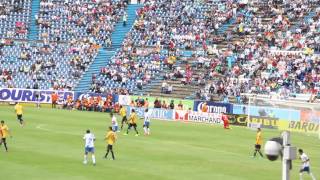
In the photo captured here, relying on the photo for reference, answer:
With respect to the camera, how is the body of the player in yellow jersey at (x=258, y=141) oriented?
to the viewer's left
